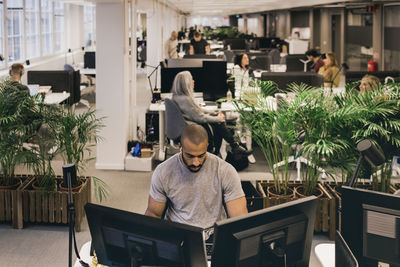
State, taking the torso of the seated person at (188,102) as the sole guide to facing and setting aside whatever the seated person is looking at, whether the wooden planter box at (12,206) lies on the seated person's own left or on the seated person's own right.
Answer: on the seated person's own right

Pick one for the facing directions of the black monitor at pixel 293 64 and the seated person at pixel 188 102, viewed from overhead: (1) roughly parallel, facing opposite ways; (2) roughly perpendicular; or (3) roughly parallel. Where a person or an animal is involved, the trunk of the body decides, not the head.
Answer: roughly perpendicular

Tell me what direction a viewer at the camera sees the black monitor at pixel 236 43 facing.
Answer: facing away from the viewer

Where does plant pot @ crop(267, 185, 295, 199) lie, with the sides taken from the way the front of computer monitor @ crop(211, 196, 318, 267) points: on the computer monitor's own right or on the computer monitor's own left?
on the computer monitor's own right

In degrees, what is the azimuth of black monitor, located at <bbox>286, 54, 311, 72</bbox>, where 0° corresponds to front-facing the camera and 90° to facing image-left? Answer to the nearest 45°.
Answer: approximately 180°

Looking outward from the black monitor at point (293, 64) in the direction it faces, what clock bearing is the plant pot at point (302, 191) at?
The plant pot is roughly at 6 o'clock from the black monitor.

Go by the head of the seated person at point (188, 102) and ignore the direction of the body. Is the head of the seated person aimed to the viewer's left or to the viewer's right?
to the viewer's right

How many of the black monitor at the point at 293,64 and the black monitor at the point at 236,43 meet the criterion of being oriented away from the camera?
2

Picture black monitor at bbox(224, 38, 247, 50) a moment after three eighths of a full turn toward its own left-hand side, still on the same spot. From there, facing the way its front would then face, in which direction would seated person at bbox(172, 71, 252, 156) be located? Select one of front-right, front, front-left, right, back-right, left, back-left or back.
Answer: front-left

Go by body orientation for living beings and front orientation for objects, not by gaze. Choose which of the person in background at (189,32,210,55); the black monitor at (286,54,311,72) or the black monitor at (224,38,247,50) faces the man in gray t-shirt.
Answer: the person in background
